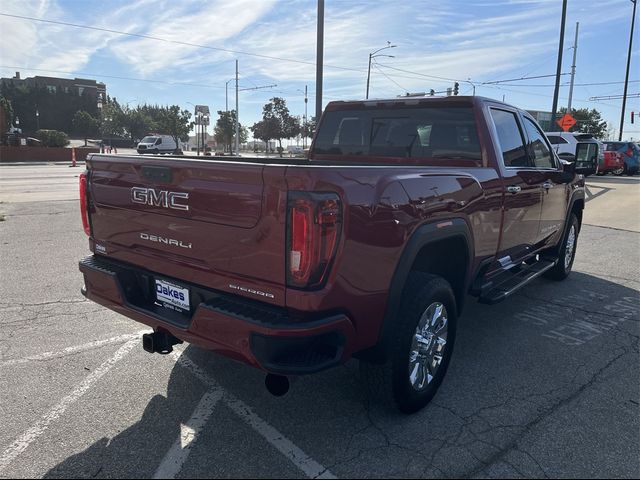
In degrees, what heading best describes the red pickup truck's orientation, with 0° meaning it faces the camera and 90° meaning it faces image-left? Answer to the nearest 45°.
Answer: approximately 225°

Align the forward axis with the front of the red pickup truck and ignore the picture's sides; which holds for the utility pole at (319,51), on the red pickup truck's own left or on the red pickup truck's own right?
on the red pickup truck's own left

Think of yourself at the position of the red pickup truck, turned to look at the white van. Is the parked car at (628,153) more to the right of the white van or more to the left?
right

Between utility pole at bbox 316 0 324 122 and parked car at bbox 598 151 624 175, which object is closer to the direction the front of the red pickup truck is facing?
the parked car

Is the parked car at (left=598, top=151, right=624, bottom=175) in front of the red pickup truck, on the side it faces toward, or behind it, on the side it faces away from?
in front

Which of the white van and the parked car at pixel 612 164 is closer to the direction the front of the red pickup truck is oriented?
the parked car

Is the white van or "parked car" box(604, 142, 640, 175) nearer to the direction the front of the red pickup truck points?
the parked car

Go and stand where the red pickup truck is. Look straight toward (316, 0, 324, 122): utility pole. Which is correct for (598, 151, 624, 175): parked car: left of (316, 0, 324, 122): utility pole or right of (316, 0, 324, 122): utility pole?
right

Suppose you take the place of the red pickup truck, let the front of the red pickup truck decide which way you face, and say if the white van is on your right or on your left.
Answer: on your left

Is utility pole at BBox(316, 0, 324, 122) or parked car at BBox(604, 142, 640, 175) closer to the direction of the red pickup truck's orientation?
the parked car

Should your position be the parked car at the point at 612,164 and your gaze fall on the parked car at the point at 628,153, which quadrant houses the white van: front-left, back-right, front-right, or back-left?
back-left

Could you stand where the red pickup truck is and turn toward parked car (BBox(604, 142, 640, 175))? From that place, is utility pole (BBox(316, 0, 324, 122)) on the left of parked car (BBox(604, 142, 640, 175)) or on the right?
left

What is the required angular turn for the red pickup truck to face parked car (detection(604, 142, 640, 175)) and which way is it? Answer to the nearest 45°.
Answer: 0° — it already faces it
